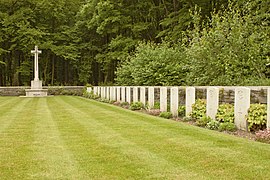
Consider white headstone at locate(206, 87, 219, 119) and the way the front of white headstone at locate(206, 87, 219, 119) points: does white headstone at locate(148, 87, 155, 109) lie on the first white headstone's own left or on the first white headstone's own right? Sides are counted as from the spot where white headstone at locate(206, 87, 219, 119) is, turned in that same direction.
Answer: on the first white headstone's own right

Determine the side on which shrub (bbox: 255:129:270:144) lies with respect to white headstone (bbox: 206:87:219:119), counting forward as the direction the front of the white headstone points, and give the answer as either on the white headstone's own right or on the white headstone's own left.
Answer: on the white headstone's own left

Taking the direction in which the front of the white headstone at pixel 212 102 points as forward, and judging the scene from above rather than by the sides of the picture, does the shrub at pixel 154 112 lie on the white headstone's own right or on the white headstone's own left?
on the white headstone's own right

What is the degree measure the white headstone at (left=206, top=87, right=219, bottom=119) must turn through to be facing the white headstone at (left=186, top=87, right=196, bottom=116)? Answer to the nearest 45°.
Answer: approximately 90° to its right

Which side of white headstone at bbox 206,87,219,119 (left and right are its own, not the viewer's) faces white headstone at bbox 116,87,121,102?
right

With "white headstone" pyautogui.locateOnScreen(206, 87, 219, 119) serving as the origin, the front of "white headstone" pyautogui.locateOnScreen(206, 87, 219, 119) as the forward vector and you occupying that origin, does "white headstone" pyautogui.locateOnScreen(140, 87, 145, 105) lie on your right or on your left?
on your right

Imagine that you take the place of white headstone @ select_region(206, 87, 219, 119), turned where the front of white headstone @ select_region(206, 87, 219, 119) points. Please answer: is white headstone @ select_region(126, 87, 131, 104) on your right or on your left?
on your right

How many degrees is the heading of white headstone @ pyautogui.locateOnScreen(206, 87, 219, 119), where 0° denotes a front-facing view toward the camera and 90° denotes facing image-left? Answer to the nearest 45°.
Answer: approximately 45°

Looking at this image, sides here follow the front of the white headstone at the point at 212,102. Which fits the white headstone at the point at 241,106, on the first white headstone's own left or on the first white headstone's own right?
on the first white headstone's own left

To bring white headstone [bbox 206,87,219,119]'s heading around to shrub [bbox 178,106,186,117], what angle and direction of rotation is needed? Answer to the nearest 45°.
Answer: approximately 90° to its right

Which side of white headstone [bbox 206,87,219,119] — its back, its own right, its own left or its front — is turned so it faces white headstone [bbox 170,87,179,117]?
right
